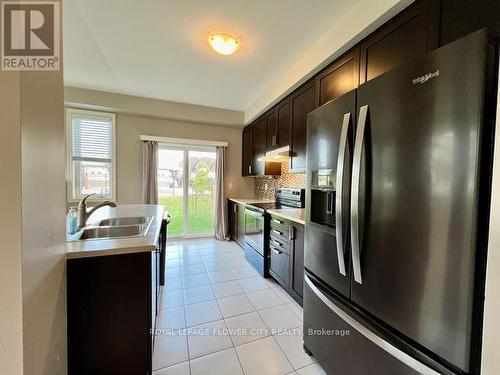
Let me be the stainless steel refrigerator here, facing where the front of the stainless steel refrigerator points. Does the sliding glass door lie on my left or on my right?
on my right

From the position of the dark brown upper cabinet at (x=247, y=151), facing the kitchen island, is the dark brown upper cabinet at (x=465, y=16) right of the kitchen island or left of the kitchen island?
left

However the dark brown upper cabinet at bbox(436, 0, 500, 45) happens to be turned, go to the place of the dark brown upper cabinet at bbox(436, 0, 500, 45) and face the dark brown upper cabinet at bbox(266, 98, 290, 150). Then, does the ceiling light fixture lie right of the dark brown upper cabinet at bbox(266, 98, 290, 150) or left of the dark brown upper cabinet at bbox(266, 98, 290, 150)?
left

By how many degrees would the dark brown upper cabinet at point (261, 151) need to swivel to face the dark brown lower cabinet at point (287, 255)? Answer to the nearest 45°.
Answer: approximately 90° to its left

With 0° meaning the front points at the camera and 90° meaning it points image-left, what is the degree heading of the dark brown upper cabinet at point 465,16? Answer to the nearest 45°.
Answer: approximately 45°

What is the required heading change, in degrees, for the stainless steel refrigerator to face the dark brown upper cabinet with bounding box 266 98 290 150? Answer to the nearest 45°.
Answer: approximately 90° to its right

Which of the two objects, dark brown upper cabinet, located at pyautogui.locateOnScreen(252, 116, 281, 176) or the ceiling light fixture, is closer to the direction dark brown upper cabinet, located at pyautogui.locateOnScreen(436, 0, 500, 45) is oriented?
the ceiling light fixture

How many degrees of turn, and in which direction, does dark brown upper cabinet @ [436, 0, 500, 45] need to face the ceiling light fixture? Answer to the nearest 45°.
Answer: approximately 45° to its right

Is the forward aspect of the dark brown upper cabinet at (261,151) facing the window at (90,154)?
yes

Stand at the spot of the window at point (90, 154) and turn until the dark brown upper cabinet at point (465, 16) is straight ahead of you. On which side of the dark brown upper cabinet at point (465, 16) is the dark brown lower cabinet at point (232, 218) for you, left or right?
left

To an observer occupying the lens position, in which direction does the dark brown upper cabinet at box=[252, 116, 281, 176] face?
facing to the left of the viewer

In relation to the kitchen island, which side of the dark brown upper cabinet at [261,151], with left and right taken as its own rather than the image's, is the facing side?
left
